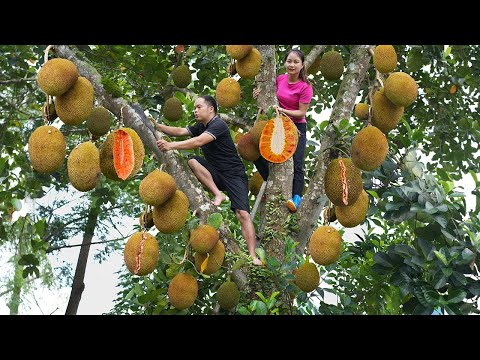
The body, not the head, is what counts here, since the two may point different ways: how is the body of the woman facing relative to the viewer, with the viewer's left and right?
facing the viewer and to the left of the viewer

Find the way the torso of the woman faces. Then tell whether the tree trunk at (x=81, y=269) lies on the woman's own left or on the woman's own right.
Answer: on the woman's own right

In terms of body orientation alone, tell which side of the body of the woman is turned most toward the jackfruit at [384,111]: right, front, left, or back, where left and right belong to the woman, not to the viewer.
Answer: left

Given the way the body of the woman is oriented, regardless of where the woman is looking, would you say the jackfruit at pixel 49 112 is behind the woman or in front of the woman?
in front

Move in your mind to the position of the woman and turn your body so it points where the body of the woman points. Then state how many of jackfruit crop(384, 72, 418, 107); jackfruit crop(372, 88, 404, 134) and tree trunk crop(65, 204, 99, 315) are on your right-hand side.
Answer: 1
